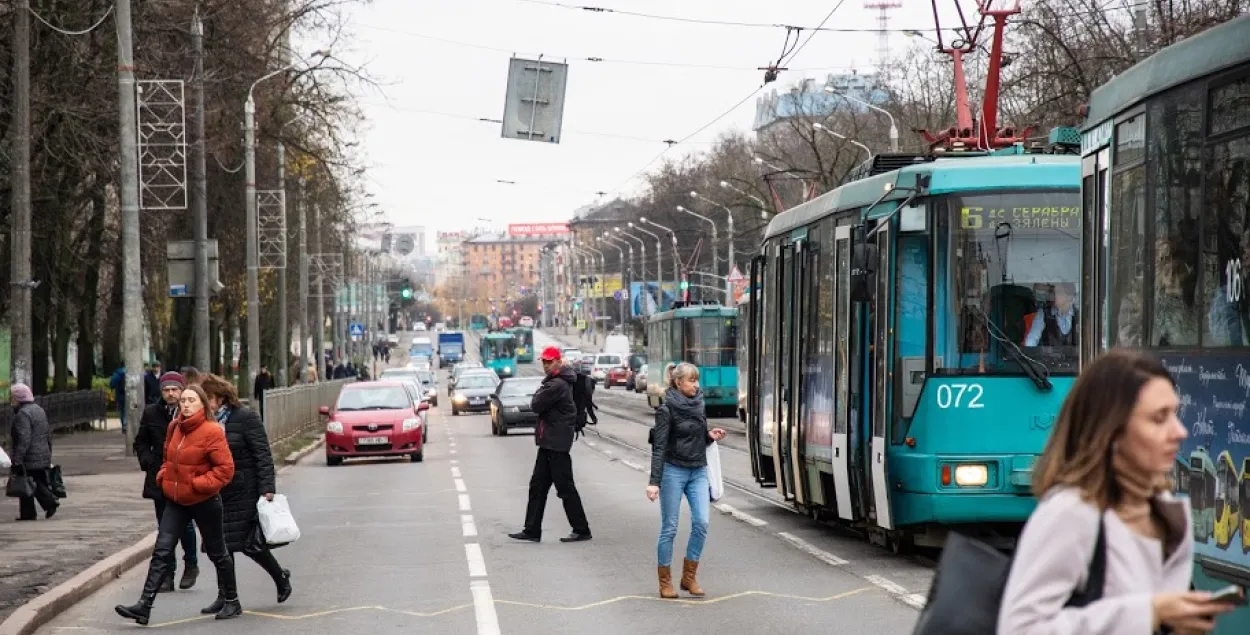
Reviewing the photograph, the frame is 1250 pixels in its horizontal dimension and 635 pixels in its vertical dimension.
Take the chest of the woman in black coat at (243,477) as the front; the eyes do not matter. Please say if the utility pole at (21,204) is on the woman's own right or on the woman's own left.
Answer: on the woman's own right

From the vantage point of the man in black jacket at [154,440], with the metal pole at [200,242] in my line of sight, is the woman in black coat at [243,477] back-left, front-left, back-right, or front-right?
back-right

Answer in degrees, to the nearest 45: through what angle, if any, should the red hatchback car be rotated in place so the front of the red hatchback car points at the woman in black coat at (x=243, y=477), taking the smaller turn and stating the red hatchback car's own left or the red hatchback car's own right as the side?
0° — it already faces them

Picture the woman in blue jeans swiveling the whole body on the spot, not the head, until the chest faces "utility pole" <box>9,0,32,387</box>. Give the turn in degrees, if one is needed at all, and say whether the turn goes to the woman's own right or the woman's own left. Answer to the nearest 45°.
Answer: approximately 180°

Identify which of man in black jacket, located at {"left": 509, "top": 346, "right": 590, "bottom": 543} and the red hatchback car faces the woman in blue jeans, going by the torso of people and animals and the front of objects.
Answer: the red hatchback car
